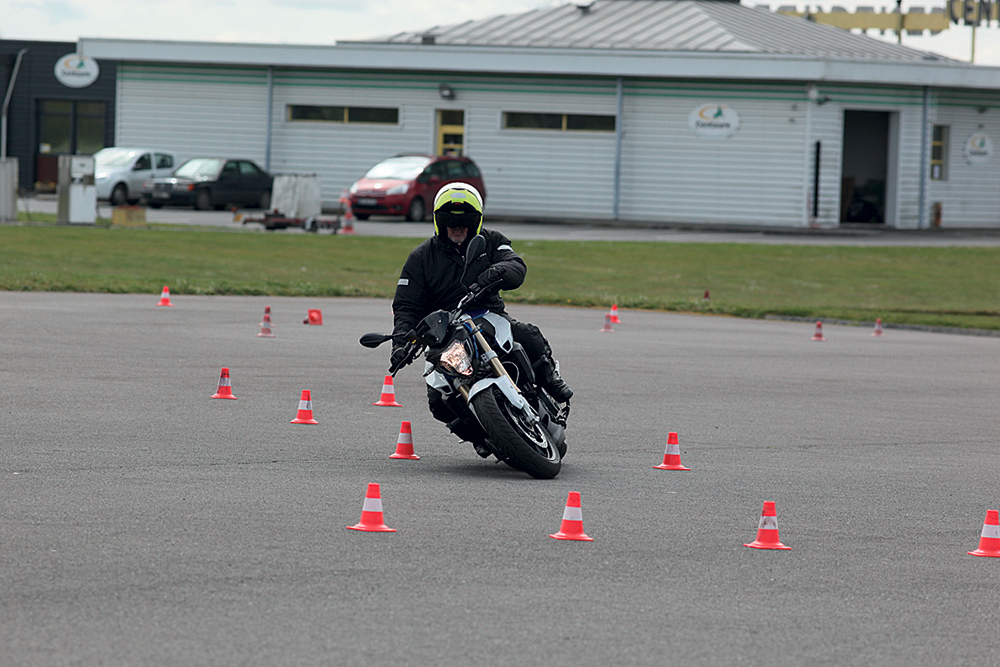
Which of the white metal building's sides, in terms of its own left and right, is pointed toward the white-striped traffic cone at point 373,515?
front

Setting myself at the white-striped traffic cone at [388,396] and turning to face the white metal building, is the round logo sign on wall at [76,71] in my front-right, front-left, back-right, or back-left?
front-left

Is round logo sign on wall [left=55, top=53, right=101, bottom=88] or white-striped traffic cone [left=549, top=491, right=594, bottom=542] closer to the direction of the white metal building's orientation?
the white-striped traffic cone

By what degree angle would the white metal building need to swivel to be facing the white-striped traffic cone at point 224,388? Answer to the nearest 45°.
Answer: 0° — it already faces it

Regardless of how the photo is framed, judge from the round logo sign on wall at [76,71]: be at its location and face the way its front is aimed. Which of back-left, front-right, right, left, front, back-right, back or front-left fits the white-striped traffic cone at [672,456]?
front

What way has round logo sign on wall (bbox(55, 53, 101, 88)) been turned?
toward the camera

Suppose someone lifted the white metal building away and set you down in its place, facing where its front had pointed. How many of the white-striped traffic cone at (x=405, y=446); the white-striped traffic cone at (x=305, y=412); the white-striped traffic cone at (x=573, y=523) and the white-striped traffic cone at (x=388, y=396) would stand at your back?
0

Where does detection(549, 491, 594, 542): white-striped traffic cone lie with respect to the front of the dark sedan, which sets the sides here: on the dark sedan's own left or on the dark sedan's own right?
on the dark sedan's own left

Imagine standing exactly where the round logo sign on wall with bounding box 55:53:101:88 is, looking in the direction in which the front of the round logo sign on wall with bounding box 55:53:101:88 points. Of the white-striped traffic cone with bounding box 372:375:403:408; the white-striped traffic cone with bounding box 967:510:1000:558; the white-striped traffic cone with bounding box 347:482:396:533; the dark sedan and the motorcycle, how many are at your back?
0

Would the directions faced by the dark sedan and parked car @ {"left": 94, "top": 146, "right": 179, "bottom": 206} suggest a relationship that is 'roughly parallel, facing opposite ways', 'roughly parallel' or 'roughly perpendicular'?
roughly parallel

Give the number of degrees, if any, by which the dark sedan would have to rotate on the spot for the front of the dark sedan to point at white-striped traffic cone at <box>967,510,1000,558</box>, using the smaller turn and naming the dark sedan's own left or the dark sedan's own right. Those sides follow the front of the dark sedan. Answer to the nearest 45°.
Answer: approximately 45° to the dark sedan's own left

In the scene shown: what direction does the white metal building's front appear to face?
toward the camera

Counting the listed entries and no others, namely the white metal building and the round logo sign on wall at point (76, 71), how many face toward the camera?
2

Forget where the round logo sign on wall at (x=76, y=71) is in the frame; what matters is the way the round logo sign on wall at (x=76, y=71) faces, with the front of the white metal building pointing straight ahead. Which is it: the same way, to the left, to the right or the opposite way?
the same way

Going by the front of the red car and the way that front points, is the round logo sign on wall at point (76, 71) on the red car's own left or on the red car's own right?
on the red car's own right

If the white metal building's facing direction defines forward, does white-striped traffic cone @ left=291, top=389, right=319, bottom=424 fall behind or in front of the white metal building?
in front

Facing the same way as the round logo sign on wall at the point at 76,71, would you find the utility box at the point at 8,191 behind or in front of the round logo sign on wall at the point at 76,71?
in front

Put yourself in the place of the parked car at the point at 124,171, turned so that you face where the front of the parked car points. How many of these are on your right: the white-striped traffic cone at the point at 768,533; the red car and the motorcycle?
0

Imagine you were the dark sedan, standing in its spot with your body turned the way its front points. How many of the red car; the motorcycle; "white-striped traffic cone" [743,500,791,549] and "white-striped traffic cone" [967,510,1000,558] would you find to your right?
0
